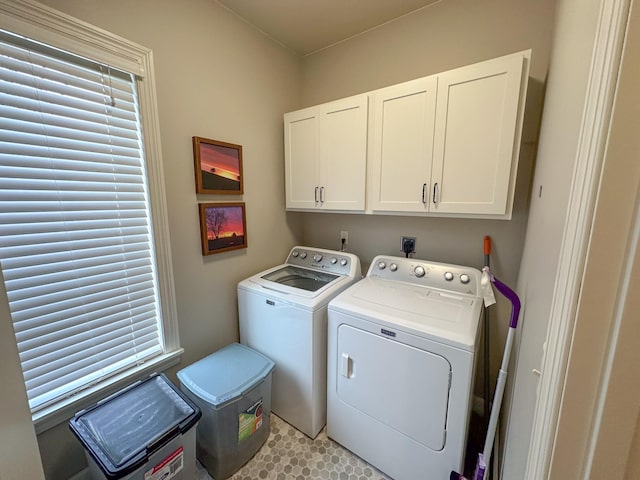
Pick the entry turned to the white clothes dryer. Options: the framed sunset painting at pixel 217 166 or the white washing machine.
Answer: the framed sunset painting

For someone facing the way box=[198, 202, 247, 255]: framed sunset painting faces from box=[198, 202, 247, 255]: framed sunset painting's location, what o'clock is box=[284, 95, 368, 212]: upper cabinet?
The upper cabinet is roughly at 11 o'clock from the framed sunset painting.

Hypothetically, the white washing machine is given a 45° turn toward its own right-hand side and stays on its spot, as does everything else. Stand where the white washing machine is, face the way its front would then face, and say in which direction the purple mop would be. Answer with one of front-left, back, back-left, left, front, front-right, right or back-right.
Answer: back-left

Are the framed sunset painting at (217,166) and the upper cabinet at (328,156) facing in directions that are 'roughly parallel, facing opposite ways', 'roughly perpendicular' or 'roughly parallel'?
roughly perpendicular

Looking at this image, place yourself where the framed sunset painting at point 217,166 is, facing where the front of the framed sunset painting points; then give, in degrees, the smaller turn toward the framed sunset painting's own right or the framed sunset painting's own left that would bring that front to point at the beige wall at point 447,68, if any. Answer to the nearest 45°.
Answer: approximately 45° to the framed sunset painting's own left

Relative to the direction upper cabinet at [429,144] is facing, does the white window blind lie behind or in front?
in front

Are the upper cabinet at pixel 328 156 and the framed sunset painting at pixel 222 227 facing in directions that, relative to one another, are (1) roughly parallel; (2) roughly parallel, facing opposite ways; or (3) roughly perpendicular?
roughly perpendicular

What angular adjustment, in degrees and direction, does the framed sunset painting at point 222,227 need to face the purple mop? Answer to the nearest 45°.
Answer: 0° — it already faces it
